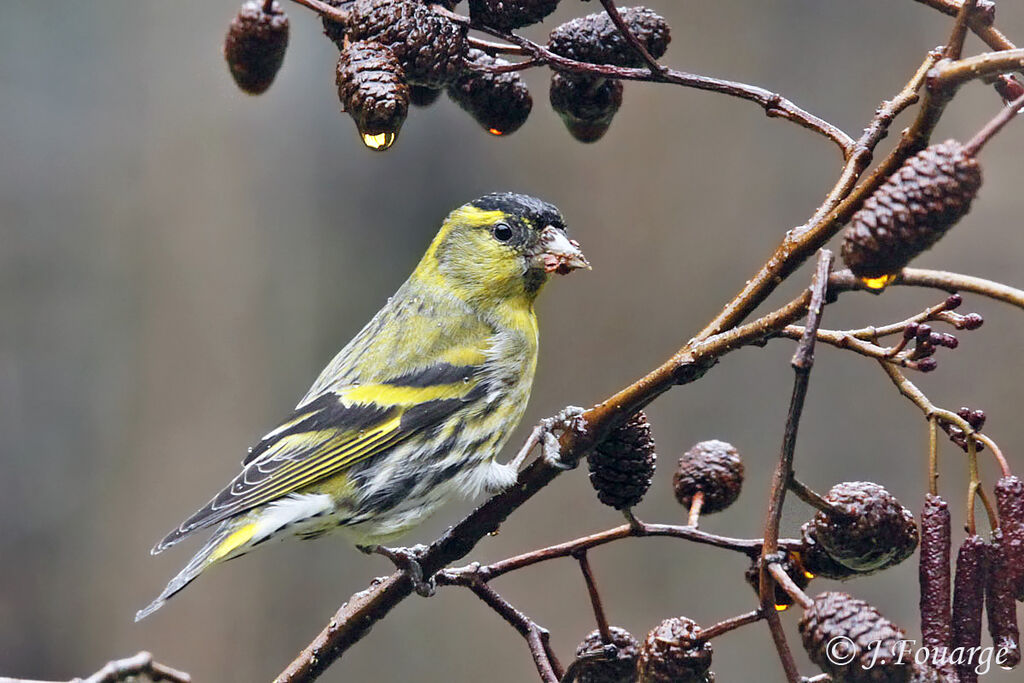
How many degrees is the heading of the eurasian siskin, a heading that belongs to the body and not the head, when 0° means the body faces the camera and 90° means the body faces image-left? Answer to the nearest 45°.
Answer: approximately 270°
